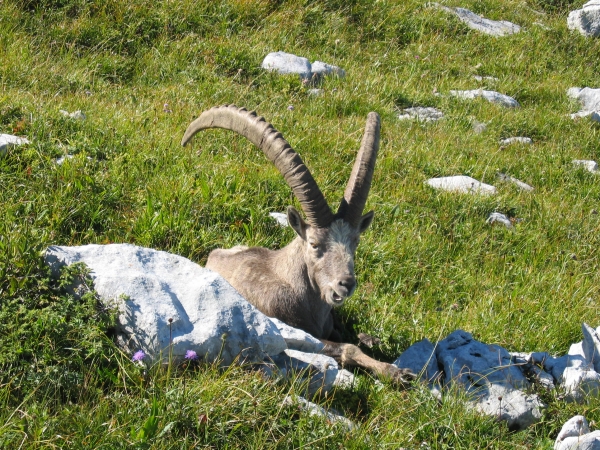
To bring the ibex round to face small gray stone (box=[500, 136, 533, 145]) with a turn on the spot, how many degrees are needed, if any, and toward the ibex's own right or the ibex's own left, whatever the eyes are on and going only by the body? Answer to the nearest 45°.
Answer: approximately 90° to the ibex's own left

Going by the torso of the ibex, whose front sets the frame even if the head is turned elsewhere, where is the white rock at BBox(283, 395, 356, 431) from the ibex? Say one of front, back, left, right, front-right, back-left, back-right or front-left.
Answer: front-right

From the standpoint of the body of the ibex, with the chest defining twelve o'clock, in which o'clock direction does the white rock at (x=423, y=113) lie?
The white rock is roughly at 8 o'clock from the ibex.

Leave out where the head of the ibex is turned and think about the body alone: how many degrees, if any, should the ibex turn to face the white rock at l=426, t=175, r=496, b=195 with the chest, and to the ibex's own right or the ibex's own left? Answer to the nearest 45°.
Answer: approximately 90° to the ibex's own left

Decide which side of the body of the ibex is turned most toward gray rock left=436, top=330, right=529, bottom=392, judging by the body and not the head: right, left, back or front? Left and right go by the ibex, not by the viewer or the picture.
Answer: front

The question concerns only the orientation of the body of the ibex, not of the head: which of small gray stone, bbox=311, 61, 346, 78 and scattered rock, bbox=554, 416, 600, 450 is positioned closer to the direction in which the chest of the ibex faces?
the scattered rock

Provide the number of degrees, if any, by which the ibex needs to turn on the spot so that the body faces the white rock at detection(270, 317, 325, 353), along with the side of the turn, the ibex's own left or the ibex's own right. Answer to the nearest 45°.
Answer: approximately 45° to the ibex's own right

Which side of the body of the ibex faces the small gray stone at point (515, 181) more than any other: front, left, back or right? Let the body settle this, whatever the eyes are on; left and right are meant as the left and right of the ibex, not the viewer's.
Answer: left

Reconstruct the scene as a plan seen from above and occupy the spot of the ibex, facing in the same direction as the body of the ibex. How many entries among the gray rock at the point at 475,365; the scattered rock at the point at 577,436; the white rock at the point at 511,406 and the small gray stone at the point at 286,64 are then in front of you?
3

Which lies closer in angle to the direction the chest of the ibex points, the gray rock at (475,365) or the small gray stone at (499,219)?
the gray rock

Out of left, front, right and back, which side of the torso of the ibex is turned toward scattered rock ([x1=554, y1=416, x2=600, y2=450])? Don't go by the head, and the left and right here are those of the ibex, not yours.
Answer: front

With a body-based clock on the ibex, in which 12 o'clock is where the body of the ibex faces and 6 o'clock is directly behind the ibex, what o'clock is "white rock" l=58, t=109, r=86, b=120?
The white rock is roughly at 6 o'clock from the ibex.

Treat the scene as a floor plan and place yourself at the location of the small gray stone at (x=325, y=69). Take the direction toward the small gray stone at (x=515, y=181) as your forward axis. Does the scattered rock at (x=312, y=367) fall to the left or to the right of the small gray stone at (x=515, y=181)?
right

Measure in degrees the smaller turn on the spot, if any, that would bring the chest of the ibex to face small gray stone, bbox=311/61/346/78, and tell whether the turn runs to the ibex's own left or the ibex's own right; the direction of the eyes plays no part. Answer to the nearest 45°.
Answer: approximately 135° to the ibex's own left

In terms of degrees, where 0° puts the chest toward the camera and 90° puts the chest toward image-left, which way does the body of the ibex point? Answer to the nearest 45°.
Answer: approximately 315°
